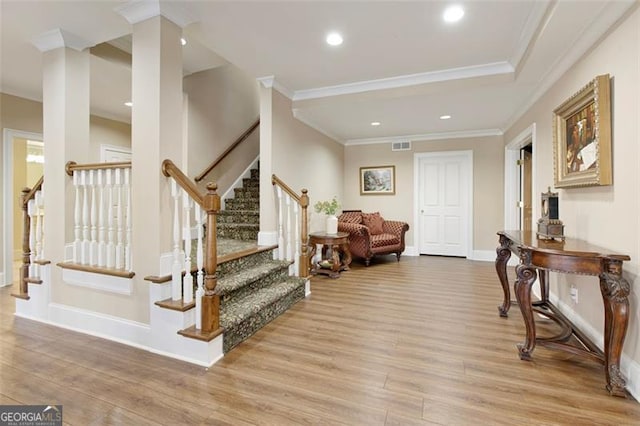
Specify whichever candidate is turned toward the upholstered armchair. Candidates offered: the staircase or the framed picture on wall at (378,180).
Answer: the framed picture on wall

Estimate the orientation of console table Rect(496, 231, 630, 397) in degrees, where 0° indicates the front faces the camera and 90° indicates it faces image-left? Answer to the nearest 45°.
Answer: approximately 45°

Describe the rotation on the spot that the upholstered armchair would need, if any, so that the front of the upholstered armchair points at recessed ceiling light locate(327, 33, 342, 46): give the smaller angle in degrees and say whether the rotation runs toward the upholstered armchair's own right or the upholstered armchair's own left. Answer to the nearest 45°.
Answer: approximately 45° to the upholstered armchair's own right

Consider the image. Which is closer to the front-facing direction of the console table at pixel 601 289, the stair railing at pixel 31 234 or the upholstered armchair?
the stair railing

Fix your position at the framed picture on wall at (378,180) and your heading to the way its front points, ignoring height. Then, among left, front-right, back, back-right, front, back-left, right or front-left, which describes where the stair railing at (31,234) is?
front-right

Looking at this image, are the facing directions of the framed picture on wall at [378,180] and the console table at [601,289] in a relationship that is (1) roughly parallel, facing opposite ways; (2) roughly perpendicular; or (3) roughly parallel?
roughly perpendicular

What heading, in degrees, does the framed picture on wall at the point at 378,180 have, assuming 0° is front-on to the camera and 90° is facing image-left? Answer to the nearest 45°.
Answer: approximately 0°

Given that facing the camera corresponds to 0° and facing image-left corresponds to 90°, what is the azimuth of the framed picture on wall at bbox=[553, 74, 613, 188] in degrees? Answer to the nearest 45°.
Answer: approximately 45°

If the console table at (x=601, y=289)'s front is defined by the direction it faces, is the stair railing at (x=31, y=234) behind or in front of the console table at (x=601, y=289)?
in front

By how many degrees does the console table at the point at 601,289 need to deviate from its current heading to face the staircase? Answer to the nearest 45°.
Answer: approximately 45° to its right

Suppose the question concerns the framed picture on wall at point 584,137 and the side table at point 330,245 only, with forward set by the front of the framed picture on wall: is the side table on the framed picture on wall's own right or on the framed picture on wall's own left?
on the framed picture on wall's own right

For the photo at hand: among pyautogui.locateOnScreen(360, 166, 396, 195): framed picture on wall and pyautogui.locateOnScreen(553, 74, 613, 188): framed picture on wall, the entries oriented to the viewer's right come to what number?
0

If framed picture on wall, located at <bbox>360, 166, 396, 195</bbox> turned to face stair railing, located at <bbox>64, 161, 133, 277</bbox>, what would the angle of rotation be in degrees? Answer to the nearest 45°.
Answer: approximately 45° to its right

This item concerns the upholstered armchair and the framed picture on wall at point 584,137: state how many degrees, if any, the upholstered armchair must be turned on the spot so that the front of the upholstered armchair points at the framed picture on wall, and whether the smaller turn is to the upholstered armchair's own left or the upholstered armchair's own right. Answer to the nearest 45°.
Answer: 0° — it already faces it

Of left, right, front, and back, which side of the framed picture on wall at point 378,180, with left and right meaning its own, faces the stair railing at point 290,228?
front
